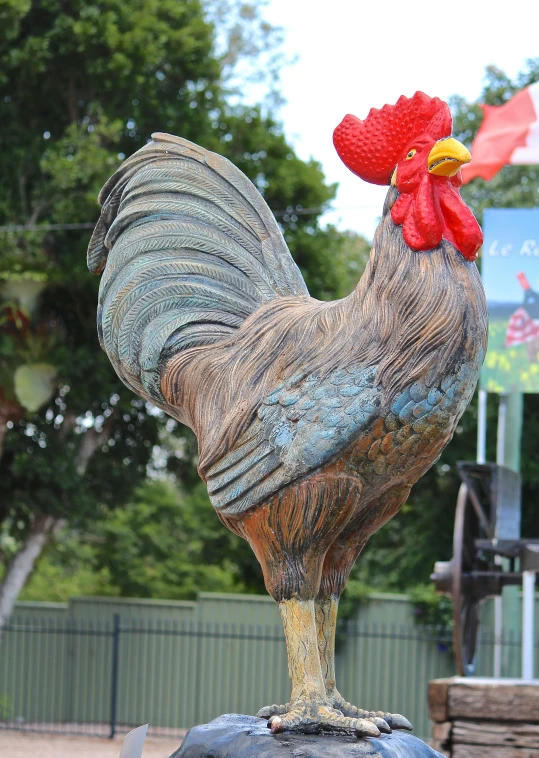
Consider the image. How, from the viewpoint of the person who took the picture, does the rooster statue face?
facing the viewer and to the right of the viewer

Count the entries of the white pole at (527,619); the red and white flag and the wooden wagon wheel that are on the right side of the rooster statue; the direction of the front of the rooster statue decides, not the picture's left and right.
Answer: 0

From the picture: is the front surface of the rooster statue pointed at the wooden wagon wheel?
no

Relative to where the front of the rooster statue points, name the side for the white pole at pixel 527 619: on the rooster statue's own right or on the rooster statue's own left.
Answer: on the rooster statue's own left

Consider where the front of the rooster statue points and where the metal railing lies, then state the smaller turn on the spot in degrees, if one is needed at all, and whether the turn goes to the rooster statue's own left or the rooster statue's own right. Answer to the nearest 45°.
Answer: approximately 135° to the rooster statue's own left
